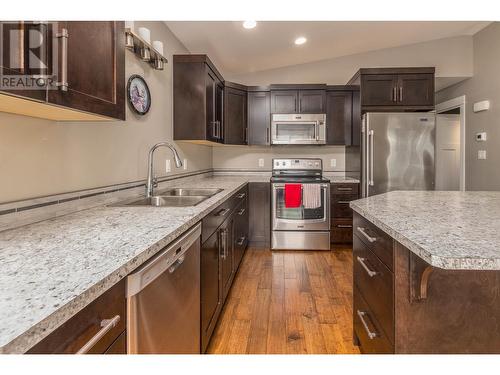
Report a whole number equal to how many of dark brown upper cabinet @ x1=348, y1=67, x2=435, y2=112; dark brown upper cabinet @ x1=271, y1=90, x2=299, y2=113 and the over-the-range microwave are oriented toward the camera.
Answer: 3

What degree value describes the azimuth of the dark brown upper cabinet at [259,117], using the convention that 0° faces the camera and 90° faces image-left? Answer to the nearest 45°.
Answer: approximately 0°

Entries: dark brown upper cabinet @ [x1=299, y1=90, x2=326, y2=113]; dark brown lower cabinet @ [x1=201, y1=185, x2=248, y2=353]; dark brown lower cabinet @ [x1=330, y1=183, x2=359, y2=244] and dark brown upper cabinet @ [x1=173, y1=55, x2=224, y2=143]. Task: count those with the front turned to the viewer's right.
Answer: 2

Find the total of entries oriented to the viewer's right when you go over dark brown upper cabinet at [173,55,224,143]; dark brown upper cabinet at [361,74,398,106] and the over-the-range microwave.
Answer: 1

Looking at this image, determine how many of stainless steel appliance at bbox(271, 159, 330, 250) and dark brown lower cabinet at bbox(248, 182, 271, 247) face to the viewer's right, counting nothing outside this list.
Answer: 0

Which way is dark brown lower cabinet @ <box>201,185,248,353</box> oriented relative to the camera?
to the viewer's right

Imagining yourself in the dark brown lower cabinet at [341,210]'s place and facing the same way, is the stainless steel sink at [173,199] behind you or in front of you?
in front
